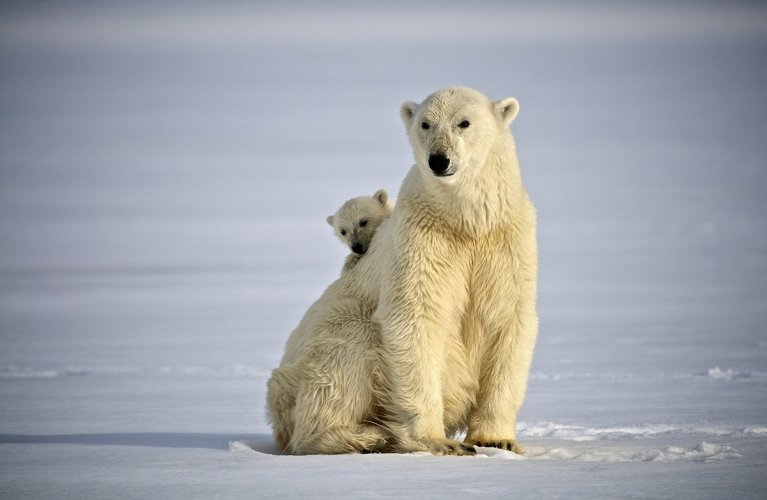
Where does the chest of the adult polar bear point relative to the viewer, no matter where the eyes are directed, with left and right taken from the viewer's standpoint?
facing the viewer and to the right of the viewer
